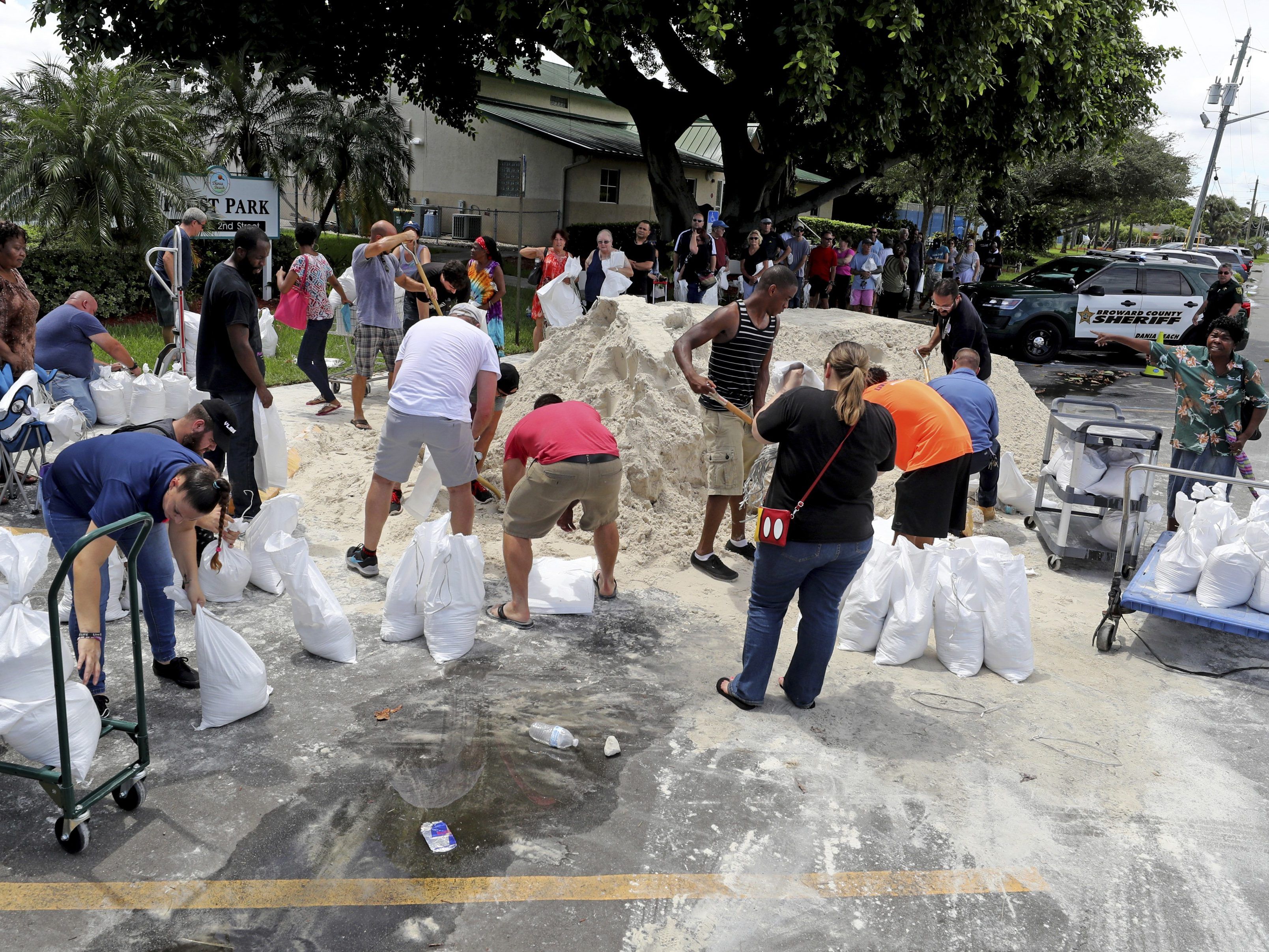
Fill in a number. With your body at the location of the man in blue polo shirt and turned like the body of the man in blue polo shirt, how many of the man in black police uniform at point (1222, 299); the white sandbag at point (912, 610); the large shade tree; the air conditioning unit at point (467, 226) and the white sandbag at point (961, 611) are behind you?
2

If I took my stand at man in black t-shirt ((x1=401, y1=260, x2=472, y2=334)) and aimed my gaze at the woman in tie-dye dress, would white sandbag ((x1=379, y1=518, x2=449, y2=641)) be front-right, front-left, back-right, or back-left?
back-right

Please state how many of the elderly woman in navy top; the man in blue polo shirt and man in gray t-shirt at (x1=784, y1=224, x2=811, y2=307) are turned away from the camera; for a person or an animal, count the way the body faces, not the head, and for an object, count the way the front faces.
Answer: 1

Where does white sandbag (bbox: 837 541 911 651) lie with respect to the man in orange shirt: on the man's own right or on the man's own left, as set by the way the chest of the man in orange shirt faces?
on the man's own left

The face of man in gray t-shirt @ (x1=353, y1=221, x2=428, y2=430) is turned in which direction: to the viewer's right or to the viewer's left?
to the viewer's right

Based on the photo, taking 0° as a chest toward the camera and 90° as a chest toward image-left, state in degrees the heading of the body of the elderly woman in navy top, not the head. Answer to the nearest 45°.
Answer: approximately 0°

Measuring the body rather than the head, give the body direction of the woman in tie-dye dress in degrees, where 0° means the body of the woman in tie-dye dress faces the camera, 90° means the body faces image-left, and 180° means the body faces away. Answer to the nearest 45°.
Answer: approximately 45°

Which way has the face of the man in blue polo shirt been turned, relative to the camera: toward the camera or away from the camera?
away from the camera

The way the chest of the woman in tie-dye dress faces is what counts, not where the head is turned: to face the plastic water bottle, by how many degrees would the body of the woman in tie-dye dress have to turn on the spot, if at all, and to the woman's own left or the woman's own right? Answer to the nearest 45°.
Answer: approximately 45° to the woman's own left
